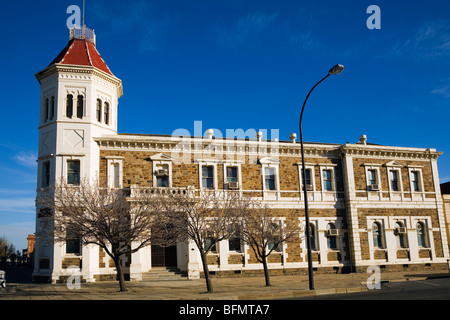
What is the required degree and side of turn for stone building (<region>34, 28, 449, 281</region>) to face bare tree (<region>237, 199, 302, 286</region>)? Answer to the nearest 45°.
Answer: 0° — it already faces it

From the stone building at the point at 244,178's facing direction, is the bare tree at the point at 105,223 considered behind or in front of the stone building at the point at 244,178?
in front

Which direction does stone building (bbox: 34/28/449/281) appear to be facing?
toward the camera

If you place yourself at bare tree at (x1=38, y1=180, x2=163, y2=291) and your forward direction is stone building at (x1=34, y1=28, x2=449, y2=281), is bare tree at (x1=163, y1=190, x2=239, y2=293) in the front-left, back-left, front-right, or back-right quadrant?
front-right

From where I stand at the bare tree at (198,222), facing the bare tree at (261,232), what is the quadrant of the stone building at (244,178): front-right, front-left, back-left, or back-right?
front-left

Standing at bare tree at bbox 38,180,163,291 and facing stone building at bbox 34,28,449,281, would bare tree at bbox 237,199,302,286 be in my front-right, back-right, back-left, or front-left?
front-right

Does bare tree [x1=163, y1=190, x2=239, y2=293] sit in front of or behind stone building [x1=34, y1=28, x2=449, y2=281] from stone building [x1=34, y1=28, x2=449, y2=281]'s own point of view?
in front
